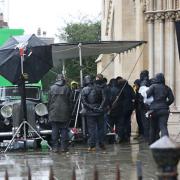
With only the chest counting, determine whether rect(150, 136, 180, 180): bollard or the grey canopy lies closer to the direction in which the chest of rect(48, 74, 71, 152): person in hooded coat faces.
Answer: the grey canopy

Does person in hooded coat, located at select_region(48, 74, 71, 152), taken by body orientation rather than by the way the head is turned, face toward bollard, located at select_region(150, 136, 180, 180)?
no

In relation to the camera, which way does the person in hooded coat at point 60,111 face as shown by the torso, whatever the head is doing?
away from the camera

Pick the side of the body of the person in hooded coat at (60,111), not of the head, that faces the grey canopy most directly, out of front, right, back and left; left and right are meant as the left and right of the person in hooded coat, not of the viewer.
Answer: front

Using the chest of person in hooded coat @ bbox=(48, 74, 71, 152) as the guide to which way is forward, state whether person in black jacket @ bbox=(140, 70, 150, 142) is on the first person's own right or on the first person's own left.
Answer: on the first person's own right

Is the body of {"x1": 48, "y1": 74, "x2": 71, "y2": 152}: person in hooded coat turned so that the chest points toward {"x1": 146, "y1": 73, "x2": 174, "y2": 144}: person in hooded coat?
no

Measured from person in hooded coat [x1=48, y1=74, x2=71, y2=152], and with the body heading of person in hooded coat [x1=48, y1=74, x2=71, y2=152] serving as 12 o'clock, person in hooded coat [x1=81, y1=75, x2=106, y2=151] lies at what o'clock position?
person in hooded coat [x1=81, y1=75, x2=106, y2=151] is roughly at 3 o'clock from person in hooded coat [x1=48, y1=74, x2=71, y2=152].

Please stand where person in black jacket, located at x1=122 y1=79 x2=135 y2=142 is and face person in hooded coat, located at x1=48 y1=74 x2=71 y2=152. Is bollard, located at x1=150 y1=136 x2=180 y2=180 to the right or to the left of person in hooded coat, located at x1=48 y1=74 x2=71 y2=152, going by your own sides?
left

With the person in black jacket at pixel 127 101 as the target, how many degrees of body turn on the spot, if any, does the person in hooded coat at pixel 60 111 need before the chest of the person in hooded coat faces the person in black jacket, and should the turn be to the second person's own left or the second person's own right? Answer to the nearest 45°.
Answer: approximately 45° to the second person's own right

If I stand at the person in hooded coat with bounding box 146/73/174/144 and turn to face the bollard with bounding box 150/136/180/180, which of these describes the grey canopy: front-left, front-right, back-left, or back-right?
back-right

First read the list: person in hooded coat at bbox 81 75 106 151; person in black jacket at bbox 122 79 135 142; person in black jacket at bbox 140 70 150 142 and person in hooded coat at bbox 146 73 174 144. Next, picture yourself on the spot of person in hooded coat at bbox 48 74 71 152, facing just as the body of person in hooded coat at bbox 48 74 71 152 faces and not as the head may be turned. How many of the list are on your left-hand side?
0

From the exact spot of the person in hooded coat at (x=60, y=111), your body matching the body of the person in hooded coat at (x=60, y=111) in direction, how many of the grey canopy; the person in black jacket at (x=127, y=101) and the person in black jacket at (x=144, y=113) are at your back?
0
